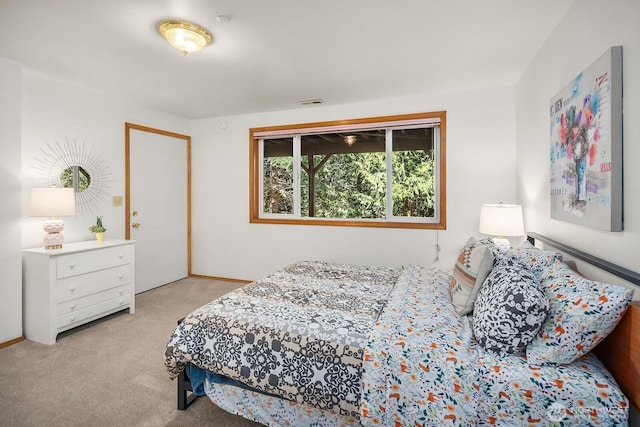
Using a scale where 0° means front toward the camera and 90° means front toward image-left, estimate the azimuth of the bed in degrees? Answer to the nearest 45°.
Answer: approximately 90°

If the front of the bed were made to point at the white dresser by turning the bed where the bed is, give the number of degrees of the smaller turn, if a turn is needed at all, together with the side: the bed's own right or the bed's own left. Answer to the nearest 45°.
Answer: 0° — it already faces it

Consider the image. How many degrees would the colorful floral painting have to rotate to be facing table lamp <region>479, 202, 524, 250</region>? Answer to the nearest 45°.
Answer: approximately 90° to its right

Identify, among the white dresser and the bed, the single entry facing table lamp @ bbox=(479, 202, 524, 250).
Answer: the white dresser

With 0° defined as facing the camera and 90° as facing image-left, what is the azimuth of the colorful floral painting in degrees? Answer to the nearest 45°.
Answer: approximately 45°

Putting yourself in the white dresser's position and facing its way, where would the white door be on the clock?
The white door is roughly at 9 o'clock from the white dresser.

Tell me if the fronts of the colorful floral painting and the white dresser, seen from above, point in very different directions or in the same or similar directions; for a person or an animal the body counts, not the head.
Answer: very different directions

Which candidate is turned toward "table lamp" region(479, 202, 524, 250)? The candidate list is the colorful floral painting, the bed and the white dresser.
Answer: the white dresser

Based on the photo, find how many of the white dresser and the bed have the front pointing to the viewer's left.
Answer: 1

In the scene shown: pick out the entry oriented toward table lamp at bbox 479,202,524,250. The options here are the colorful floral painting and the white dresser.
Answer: the white dresser

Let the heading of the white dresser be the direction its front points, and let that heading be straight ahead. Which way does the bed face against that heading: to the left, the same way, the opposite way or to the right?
the opposite way
